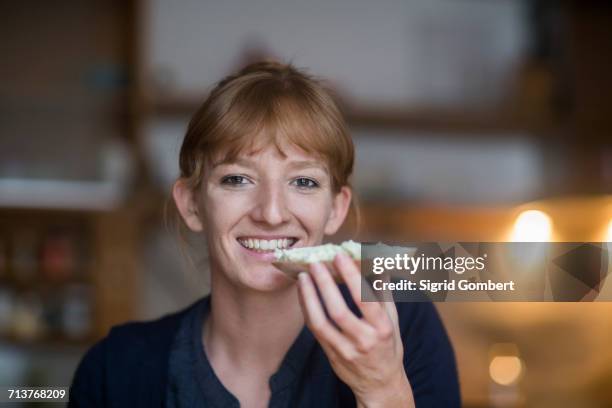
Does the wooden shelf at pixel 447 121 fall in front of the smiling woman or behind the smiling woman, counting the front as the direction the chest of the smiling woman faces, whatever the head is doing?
behind

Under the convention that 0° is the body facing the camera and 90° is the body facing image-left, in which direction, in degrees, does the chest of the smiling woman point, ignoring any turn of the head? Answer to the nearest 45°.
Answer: approximately 0°
